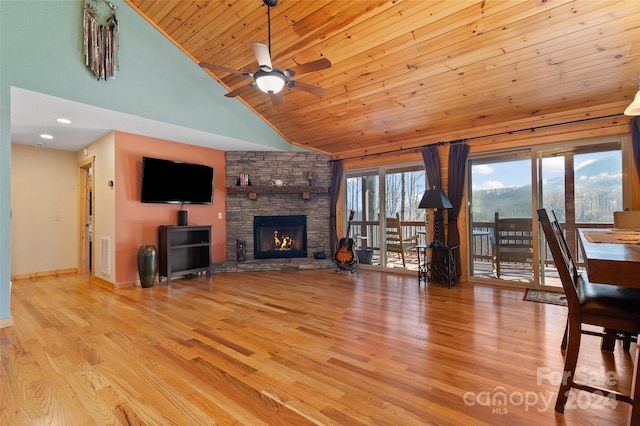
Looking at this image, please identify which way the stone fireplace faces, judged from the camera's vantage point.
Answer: facing the viewer

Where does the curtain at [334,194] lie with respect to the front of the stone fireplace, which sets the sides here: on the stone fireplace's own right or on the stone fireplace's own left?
on the stone fireplace's own left

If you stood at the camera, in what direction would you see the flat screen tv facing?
facing the viewer and to the right of the viewer

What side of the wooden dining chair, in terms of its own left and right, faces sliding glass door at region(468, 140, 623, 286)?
left

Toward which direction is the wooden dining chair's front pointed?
to the viewer's right

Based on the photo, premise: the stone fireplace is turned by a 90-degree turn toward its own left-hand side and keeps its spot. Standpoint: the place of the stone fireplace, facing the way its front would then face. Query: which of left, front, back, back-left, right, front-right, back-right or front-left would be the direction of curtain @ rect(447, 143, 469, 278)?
front-right

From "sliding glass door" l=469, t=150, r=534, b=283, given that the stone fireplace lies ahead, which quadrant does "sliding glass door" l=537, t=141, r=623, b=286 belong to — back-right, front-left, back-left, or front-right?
back-left

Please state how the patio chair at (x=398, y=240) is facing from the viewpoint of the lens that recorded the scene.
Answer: facing away from the viewer and to the right of the viewer

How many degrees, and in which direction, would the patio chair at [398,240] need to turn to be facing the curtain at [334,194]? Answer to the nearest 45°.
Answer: approximately 135° to its left

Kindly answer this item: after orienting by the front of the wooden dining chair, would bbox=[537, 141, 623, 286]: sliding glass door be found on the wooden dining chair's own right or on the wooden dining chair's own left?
on the wooden dining chair's own left

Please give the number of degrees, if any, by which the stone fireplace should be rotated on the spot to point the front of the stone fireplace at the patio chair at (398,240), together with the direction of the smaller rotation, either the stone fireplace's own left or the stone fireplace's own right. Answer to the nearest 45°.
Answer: approximately 45° to the stone fireplace's own left
